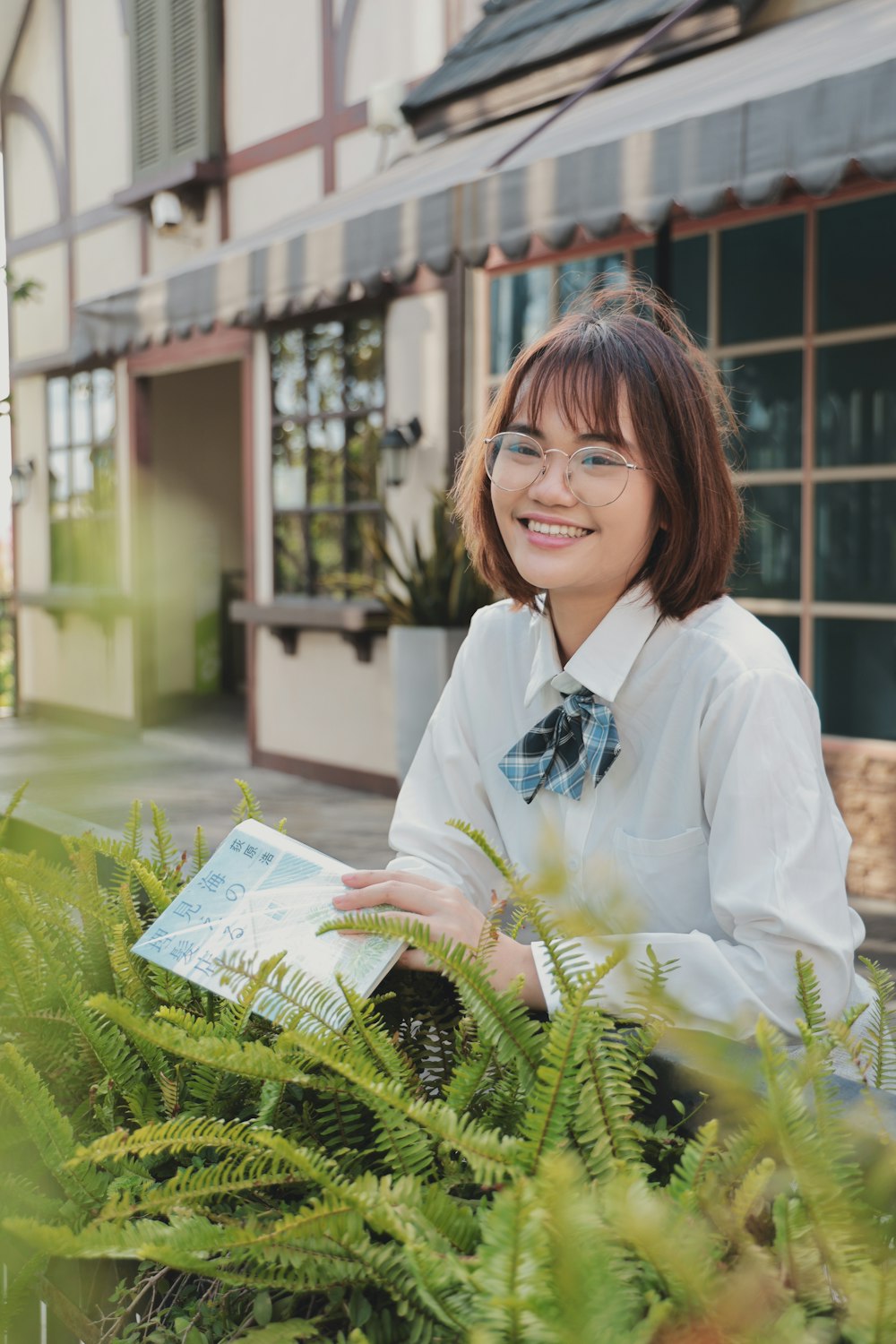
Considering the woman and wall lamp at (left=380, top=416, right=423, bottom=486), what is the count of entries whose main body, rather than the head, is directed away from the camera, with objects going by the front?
0

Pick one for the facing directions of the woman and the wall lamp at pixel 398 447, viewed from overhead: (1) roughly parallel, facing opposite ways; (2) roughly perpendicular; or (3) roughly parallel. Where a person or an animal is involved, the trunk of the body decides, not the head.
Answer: roughly parallel

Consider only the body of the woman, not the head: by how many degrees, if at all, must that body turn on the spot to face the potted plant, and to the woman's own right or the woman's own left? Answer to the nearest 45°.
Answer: approximately 135° to the woman's own right

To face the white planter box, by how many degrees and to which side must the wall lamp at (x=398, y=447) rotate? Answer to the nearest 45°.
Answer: approximately 45° to its left

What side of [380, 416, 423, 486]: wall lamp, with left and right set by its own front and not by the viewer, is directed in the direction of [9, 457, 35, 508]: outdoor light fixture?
right

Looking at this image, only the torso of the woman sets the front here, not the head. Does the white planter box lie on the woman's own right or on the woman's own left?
on the woman's own right

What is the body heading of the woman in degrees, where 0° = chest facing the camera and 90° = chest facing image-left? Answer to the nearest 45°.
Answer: approximately 45°

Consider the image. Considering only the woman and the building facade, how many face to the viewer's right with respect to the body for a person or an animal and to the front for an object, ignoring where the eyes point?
0

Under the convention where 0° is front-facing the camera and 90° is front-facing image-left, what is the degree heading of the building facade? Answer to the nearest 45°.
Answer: approximately 45°

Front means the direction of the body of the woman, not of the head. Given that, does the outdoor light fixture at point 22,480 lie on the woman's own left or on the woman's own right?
on the woman's own right

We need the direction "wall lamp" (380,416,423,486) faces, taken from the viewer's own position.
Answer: facing the viewer and to the left of the viewer

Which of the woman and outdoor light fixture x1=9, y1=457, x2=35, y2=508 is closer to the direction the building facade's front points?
the woman

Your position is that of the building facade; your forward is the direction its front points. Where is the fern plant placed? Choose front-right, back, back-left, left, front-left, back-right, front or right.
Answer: front-left
